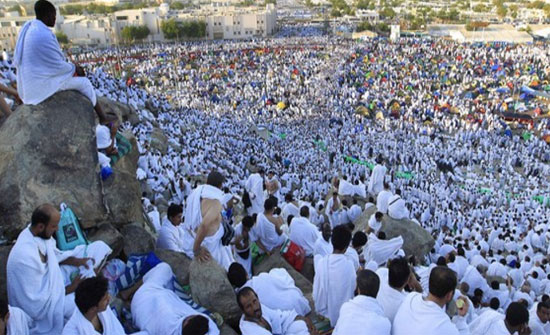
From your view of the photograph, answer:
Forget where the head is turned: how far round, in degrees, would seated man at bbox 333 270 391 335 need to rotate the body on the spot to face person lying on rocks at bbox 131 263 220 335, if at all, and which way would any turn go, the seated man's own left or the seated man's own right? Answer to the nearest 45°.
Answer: approximately 90° to the seated man's own left

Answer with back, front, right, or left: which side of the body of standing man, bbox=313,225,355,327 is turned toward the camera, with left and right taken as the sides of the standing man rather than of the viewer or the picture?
back

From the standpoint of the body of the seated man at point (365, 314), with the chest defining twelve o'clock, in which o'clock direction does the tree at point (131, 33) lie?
The tree is roughly at 11 o'clock from the seated man.

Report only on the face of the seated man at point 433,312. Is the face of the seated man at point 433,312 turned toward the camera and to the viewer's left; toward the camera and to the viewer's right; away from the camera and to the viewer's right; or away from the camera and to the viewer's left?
away from the camera and to the viewer's right

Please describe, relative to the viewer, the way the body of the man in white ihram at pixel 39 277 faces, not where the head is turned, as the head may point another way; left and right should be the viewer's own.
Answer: facing to the right of the viewer

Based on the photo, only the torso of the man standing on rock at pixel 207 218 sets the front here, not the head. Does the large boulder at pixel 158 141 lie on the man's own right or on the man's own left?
on the man's own left

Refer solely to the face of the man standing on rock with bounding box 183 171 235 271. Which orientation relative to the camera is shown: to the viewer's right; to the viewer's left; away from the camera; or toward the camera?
away from the camera

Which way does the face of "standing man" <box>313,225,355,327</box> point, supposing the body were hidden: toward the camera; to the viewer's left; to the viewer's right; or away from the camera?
away from the camera

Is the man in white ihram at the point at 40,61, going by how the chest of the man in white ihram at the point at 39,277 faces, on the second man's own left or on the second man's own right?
on the second man's own left

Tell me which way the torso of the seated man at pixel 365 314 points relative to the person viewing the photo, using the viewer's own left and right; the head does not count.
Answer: facing away from the viewer

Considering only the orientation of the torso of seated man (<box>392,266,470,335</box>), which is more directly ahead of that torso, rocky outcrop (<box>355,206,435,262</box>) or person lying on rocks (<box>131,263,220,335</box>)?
the rocky outcrop
